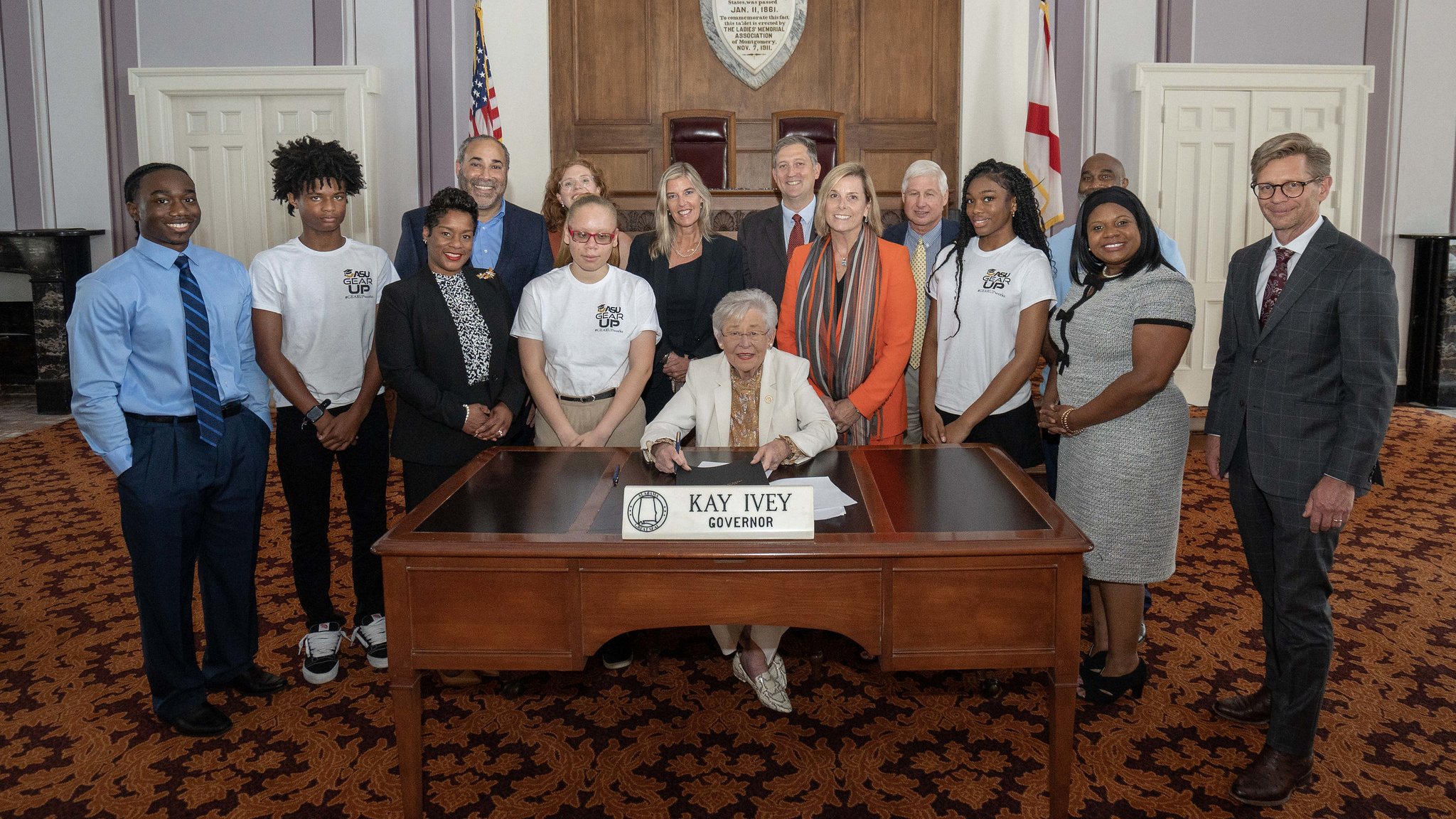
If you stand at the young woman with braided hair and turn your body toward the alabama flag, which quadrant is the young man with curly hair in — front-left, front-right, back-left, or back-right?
back-left

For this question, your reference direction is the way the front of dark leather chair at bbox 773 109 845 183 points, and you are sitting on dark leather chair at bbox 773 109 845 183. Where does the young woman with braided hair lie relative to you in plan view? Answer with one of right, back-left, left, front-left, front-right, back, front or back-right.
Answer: front

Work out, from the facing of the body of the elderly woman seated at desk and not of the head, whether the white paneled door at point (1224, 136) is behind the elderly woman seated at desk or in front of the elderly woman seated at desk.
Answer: behind

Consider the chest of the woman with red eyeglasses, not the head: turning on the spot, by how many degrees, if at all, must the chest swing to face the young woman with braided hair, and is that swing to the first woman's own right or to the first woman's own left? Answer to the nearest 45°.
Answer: approximately 90° to the first woman's own left

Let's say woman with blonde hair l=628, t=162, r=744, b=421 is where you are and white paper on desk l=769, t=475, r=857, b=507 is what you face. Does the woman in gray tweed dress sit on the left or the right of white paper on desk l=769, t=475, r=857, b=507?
left

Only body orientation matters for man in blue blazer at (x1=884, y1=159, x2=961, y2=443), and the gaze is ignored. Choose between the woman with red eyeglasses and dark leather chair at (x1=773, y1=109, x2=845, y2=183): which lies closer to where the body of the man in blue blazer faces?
the woman with red eyeglasses

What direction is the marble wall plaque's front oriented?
toward the camera

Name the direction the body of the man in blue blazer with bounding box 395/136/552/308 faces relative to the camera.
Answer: toward the camera

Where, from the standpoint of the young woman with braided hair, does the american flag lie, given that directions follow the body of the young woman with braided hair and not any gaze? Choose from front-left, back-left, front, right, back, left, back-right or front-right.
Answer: right
